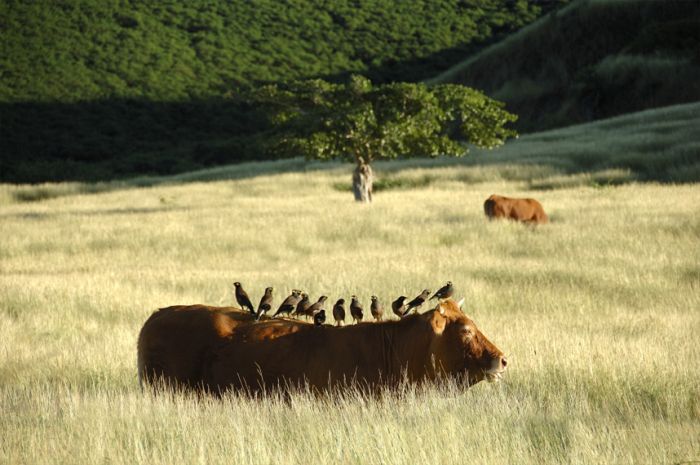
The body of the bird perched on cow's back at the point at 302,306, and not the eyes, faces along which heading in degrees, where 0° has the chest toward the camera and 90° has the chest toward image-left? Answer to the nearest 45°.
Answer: approximately 270°

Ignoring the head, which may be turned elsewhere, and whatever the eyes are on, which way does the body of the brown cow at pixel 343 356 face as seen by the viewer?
to the viewer's right

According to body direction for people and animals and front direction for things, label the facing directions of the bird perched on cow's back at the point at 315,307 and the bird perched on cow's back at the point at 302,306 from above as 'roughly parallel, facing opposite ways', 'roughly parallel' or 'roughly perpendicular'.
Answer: roughly parallel

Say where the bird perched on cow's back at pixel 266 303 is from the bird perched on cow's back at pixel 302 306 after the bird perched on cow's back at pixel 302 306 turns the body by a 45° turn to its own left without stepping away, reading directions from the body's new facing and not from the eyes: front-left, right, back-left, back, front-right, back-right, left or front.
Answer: back

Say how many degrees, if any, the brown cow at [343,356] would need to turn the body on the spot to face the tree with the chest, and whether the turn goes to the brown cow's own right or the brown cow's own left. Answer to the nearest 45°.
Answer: approximately 90° to the brown cow's own left
